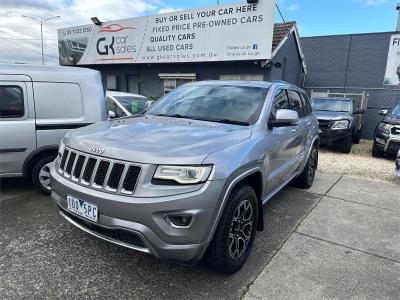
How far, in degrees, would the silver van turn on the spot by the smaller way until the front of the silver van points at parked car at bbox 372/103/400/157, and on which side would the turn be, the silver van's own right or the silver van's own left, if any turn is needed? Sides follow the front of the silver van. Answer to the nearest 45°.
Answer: approximately 180°

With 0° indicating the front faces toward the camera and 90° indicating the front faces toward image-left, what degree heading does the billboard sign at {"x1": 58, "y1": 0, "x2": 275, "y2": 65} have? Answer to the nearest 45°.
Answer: approximately 45°

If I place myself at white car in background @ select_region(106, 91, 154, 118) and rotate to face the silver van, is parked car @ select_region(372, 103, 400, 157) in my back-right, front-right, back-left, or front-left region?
back-left

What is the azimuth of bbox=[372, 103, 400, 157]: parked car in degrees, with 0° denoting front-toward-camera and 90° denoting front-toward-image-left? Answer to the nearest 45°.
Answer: approximately 45°

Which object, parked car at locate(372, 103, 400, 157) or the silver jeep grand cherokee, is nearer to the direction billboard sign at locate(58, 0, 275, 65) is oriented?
the silver jeep grand cherokee

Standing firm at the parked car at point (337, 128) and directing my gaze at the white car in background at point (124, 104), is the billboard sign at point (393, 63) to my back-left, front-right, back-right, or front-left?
back-right

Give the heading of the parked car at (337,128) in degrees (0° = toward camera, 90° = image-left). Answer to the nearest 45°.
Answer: approximately 45°

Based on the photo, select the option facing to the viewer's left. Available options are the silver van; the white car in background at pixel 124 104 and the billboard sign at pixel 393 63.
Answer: the silver van

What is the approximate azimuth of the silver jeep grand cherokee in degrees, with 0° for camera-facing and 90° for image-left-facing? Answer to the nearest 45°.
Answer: approximately 45°

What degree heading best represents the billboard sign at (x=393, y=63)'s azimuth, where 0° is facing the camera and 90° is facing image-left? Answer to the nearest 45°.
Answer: approximately 0°

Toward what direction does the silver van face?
to the viewer's left

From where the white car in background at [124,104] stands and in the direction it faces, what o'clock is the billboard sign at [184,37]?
The billboard sign is roughly at 8 o'clock from the white car in background.
